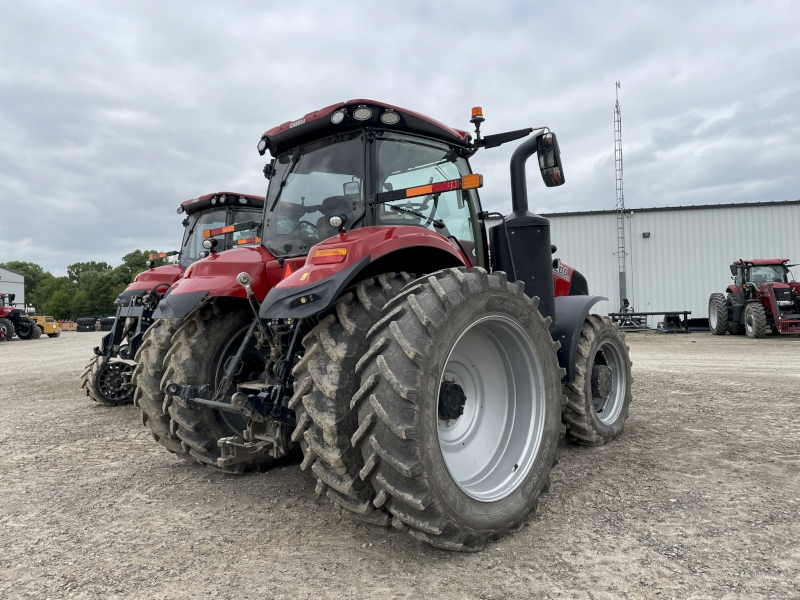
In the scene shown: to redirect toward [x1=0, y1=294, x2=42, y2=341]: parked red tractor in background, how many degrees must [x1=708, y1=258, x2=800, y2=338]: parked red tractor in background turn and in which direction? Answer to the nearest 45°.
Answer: approximately 135° to its right

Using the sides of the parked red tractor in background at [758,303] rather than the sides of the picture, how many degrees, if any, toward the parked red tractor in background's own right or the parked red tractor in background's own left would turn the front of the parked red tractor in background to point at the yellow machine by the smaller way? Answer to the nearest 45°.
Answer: approximately 135° to the parked red tractor in background's own right

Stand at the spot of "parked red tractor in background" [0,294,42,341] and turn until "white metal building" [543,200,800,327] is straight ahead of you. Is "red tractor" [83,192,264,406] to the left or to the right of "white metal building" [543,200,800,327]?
right

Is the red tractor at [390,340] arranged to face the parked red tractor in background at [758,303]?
yes

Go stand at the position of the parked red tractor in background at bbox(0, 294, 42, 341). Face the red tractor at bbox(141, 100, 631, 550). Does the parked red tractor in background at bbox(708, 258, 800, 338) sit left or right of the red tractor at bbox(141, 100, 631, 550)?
left

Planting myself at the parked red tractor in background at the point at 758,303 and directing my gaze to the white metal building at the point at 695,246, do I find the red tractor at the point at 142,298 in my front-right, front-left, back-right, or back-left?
back-left

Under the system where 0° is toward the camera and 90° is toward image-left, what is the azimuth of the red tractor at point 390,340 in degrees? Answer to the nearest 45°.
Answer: approximately 225°

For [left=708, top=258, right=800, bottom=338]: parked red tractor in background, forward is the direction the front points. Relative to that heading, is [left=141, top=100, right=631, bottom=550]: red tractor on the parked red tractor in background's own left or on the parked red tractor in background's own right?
on the parked red tractor in background's own right

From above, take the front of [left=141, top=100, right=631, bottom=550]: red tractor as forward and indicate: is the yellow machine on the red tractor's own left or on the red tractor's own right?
on the red tractor's own left
